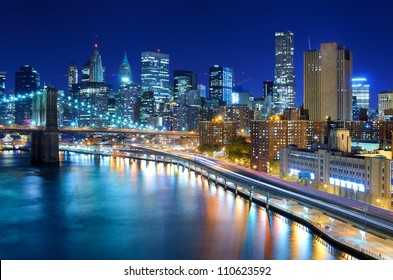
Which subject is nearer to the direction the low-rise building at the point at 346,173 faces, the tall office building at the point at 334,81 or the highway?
the highway

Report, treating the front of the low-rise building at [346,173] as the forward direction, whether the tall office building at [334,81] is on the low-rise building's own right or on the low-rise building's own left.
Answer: on the low-rise building's own right

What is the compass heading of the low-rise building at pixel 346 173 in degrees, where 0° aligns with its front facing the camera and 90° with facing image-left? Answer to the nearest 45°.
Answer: approximately 45°
